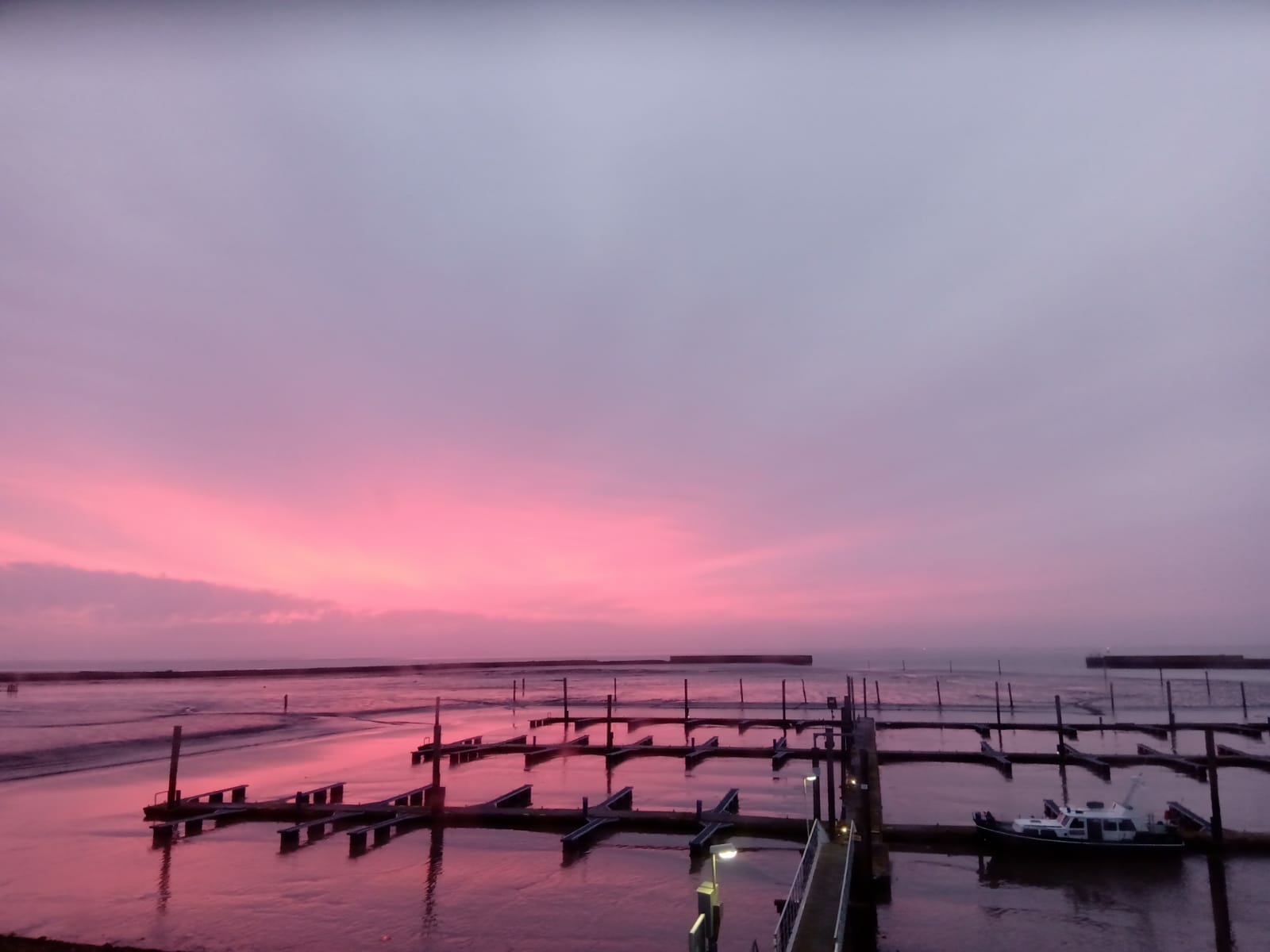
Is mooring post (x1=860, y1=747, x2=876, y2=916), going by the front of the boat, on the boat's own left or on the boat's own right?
on the boat's own left

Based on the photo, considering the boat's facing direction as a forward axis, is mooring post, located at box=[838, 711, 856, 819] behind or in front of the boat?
in front

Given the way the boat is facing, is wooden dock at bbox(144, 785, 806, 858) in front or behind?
in front

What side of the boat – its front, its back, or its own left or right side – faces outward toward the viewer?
left
